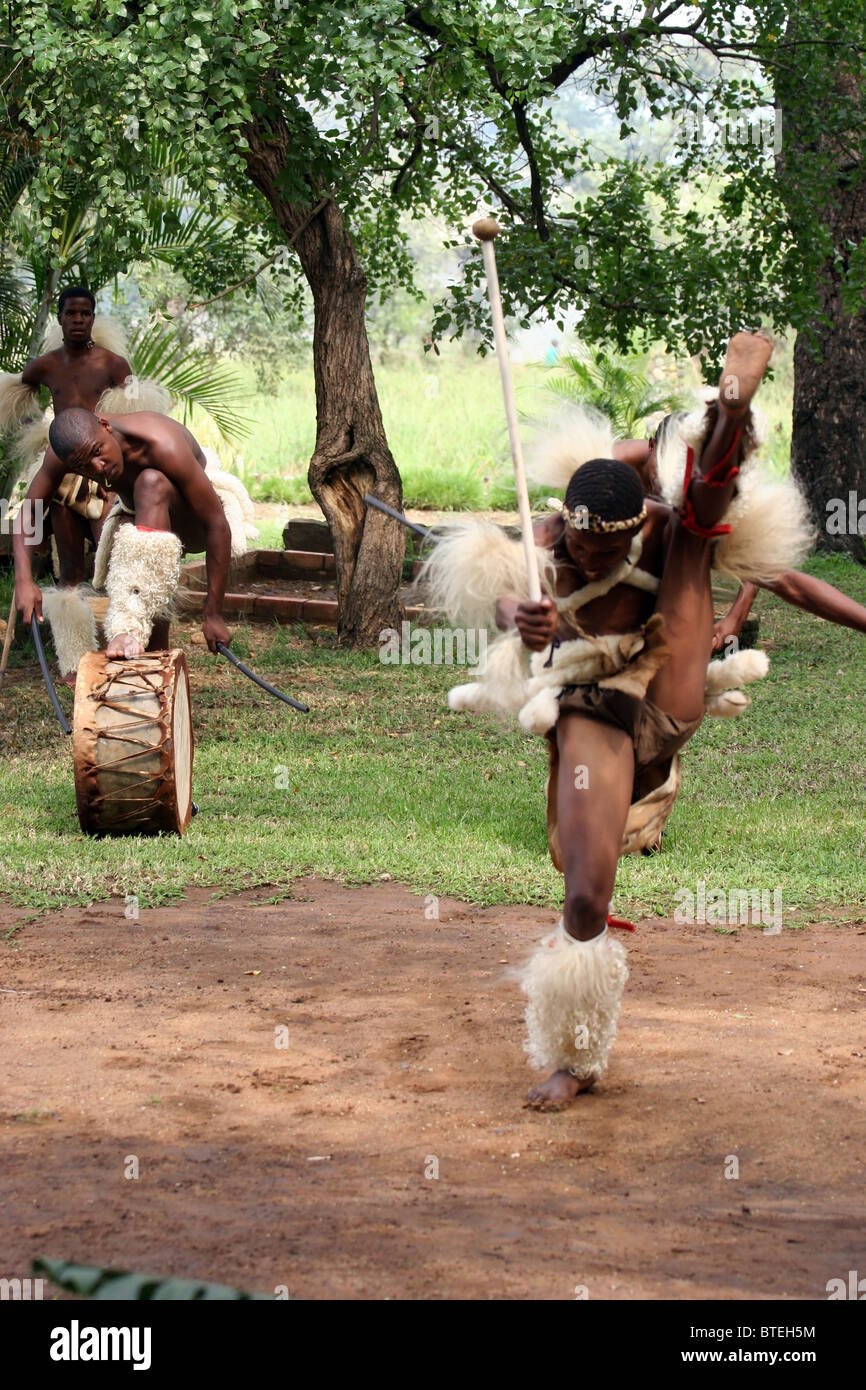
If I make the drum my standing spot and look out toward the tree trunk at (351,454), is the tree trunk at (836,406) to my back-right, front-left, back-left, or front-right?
front-right

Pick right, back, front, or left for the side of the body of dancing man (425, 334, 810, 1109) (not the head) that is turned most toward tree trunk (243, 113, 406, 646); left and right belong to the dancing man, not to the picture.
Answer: back

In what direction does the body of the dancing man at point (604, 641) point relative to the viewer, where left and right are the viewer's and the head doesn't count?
facing the viewer

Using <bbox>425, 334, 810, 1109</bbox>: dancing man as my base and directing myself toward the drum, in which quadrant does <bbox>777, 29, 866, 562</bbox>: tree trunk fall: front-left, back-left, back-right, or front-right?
front-right

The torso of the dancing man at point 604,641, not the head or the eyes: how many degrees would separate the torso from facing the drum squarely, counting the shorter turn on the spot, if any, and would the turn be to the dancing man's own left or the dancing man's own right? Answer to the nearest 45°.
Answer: approximately 135° to the dancing man's own right

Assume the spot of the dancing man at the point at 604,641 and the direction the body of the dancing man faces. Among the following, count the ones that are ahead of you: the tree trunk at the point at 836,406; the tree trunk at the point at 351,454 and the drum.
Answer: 0

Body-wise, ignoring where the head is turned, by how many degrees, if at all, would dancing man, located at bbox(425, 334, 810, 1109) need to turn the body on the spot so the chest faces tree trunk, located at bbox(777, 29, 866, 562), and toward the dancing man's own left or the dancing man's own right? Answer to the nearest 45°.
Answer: approximately 180°

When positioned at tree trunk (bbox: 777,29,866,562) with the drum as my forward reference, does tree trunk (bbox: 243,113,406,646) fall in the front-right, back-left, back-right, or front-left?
front-right

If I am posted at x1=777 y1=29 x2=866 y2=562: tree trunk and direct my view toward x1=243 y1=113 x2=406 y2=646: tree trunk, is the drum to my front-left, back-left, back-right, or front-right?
front-left

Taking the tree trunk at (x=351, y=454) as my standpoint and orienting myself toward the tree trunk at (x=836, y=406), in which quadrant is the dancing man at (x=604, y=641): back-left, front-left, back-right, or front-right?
back-right
